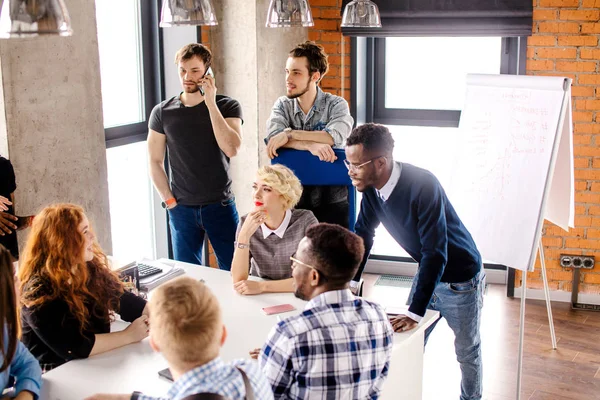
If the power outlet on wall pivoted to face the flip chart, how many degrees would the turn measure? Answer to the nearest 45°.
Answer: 0° — it already faces it

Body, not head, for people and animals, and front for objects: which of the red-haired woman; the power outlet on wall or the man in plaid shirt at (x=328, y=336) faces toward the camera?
the power outlet on wall

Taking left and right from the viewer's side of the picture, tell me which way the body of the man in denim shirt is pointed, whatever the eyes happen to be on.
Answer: facing the viewer and to the left of the viewer

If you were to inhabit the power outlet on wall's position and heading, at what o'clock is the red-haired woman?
The red-haired woman is roughly at 1 o'clock from the power outlet on wall.

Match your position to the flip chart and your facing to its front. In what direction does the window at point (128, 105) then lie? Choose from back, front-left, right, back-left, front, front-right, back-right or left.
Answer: front-right

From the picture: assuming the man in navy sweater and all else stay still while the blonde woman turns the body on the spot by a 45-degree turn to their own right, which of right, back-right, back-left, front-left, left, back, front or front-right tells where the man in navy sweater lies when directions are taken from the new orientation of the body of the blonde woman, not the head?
back-left

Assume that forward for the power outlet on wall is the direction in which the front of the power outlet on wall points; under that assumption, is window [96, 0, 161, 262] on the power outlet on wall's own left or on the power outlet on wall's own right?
on the power outlet on wall's own right

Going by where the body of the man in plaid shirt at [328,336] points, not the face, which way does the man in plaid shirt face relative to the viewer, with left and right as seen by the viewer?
facing away from the viewer and to the left of the viewer

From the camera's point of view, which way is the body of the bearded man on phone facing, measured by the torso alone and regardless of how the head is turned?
toward the camera

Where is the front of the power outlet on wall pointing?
toward the camera

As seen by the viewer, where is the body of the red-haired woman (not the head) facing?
to the viewer's right

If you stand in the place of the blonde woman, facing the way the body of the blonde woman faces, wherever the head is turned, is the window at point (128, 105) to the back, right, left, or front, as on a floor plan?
right

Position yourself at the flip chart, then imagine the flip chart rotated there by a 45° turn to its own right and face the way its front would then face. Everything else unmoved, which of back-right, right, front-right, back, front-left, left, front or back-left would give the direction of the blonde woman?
front-left

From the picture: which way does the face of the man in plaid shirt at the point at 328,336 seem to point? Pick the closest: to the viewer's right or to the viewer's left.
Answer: to the viewer's left

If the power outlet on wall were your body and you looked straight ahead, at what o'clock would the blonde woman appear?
The blonde woman is roughly at 1 o'clock from the power outlet on wall.

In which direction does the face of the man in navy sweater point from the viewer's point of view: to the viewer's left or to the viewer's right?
to the viewer's left
